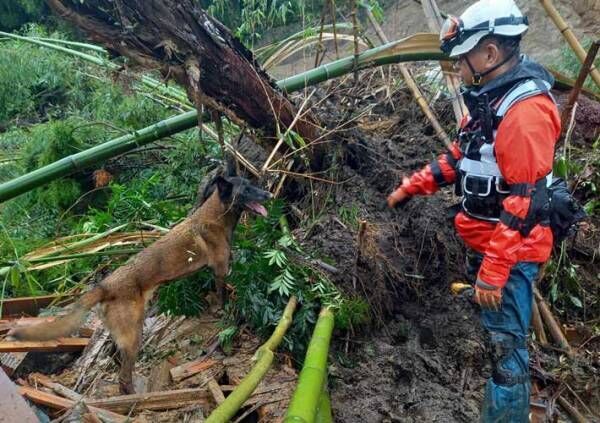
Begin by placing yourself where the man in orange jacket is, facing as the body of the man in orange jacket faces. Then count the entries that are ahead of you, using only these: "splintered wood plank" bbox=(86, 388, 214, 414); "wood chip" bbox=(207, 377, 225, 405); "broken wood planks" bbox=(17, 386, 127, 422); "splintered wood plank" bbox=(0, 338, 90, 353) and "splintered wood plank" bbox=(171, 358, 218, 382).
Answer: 5

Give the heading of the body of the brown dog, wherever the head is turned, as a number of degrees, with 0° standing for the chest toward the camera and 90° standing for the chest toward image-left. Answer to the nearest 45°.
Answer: approximately 270°

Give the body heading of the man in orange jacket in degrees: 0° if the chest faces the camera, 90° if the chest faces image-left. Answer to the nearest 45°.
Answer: approximately 90°

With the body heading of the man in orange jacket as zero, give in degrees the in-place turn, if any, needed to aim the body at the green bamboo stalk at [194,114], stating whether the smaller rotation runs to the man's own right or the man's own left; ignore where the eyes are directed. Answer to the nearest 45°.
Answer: approximately 45° to the man's own right

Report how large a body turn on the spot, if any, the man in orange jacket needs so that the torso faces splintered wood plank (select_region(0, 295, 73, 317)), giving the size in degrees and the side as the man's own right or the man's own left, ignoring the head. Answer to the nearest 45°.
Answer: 0° — they already face it

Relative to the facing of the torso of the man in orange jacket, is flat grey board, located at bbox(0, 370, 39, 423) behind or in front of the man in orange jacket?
in front

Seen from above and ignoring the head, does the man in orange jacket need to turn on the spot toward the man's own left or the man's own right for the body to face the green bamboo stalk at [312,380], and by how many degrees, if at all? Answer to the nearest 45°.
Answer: approximately 45° to the man's own left

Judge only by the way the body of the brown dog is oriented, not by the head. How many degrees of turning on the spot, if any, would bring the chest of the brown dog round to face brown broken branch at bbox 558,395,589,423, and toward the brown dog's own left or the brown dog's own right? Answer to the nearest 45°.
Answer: approximately 45° to the brown dog's own right

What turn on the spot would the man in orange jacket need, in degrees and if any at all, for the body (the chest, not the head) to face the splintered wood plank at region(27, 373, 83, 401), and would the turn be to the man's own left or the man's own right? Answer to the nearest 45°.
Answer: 0° — they already face it

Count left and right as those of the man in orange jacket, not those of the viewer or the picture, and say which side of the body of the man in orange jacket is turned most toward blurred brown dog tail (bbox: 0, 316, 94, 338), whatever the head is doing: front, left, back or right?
front

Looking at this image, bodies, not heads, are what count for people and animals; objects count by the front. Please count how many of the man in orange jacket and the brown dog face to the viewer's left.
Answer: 1

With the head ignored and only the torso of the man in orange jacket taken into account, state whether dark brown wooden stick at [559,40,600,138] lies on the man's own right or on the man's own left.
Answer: on the man's own right

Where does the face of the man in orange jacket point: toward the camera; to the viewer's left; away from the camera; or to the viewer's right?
to the viewer's left

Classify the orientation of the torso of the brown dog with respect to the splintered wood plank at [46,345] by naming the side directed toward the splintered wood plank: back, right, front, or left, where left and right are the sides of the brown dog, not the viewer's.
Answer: back
